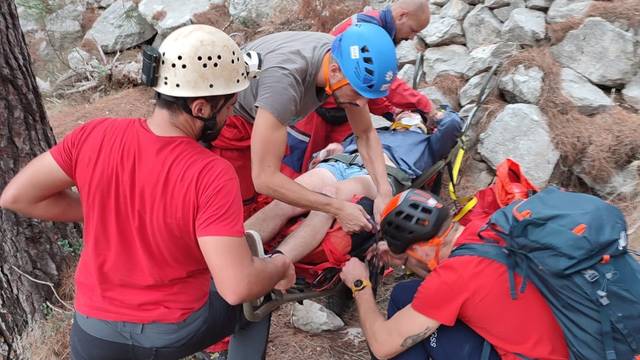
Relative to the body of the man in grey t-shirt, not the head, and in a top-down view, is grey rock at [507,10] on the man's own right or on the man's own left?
on the man's own left

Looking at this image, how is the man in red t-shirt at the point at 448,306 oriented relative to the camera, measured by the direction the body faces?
to the viewer's left

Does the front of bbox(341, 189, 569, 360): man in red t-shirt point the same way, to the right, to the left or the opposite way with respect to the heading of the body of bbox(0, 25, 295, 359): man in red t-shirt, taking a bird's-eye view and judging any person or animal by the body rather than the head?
to the left

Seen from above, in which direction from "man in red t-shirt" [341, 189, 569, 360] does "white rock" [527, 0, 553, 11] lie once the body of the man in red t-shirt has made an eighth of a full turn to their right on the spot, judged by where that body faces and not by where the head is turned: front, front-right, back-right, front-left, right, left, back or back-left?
front-right

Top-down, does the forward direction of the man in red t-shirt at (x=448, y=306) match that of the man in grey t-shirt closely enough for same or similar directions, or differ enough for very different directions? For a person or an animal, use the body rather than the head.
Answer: very different directions

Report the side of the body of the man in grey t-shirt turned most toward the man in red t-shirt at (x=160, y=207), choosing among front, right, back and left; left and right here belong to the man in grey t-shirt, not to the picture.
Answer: right

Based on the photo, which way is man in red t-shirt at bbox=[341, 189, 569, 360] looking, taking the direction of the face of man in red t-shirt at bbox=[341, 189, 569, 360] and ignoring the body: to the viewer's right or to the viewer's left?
to the viewer's left

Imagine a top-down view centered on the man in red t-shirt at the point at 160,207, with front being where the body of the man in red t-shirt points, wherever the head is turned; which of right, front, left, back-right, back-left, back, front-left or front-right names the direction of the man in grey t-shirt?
front

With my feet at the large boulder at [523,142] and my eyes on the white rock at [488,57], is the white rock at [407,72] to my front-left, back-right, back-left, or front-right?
front-left

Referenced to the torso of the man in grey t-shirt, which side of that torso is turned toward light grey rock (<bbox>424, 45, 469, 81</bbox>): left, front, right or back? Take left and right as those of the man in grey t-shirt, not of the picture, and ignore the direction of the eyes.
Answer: left

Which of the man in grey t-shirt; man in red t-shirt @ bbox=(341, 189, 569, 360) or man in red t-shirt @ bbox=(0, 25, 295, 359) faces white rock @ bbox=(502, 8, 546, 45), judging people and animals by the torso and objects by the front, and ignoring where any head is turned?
man in red t-shirt @ bbox=(0, 25, 295, 359)

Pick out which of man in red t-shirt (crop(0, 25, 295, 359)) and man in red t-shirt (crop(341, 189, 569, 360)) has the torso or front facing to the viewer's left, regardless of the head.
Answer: man in red t-shirt (crop(341, 189, 569, 360))

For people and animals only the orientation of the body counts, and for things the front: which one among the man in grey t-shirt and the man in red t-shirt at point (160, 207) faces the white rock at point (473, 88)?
the man in red t-shirt

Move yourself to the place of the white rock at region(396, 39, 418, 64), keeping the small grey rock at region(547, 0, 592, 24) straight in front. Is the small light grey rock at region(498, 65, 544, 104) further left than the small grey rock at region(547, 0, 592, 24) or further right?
right

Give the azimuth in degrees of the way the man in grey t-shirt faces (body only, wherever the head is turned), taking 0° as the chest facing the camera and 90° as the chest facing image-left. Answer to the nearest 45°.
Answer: approximately 315°

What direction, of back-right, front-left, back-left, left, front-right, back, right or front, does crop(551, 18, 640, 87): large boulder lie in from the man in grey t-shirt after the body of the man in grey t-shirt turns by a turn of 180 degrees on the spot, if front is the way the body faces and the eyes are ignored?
right
